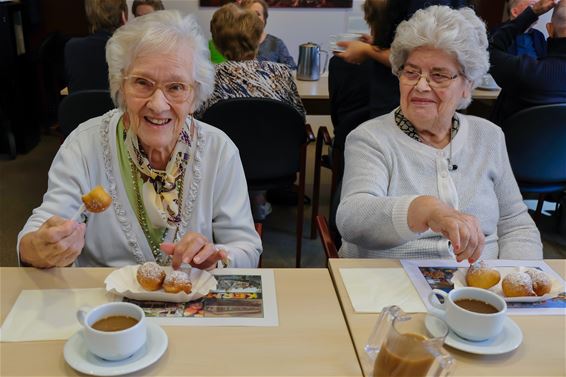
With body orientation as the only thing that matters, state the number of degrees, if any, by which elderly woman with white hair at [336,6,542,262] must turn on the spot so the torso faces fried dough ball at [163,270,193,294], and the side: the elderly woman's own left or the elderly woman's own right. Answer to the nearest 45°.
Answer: approximately 45° to the elderly woman's own right

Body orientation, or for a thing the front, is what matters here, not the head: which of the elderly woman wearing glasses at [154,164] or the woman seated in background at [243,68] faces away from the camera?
the woman seated in background

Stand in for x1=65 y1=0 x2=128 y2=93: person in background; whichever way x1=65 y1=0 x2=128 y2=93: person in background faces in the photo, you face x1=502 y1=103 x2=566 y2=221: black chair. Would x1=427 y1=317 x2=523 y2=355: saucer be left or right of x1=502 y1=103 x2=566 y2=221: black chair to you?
right

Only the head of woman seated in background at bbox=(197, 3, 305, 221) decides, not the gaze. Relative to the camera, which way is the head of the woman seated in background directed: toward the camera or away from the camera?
away from the camera

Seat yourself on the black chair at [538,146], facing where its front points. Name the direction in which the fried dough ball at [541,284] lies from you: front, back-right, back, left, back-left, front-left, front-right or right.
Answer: back

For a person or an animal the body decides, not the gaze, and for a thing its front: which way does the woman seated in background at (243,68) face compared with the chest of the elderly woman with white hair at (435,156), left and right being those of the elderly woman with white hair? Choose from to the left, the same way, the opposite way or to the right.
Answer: the opposite way

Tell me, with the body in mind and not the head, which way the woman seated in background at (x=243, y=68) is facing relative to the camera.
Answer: away from the camera

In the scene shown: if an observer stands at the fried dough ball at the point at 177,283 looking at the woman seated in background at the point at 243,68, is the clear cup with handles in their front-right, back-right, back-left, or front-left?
back-right

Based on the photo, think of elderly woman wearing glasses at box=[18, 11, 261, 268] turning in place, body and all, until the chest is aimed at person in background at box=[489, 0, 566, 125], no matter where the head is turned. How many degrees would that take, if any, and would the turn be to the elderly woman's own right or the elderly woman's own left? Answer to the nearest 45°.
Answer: approximately 135° to the elderly woman's own left
